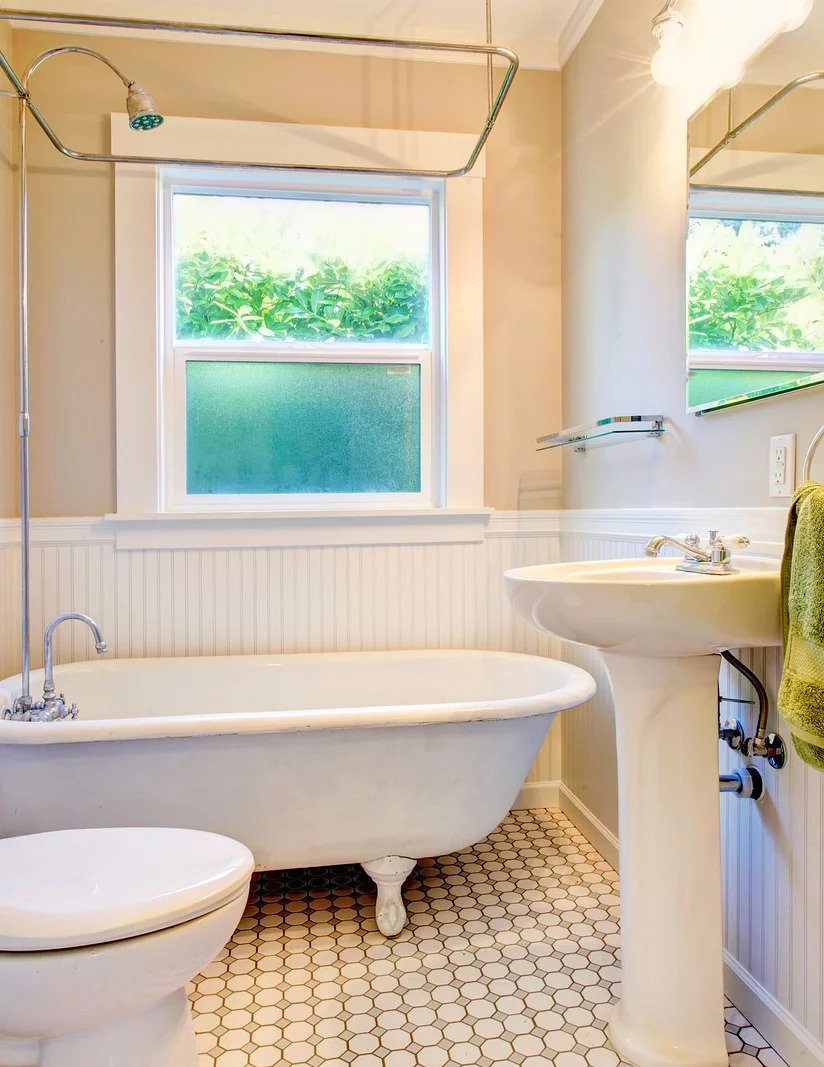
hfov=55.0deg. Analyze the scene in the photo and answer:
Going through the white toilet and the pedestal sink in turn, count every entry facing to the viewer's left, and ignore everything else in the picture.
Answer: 1

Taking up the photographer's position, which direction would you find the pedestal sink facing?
facing to the left of the viewer

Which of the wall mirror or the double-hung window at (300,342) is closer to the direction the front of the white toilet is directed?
the wall mirror

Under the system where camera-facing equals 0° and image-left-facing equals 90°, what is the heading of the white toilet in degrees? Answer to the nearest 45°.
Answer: approximately 270°
